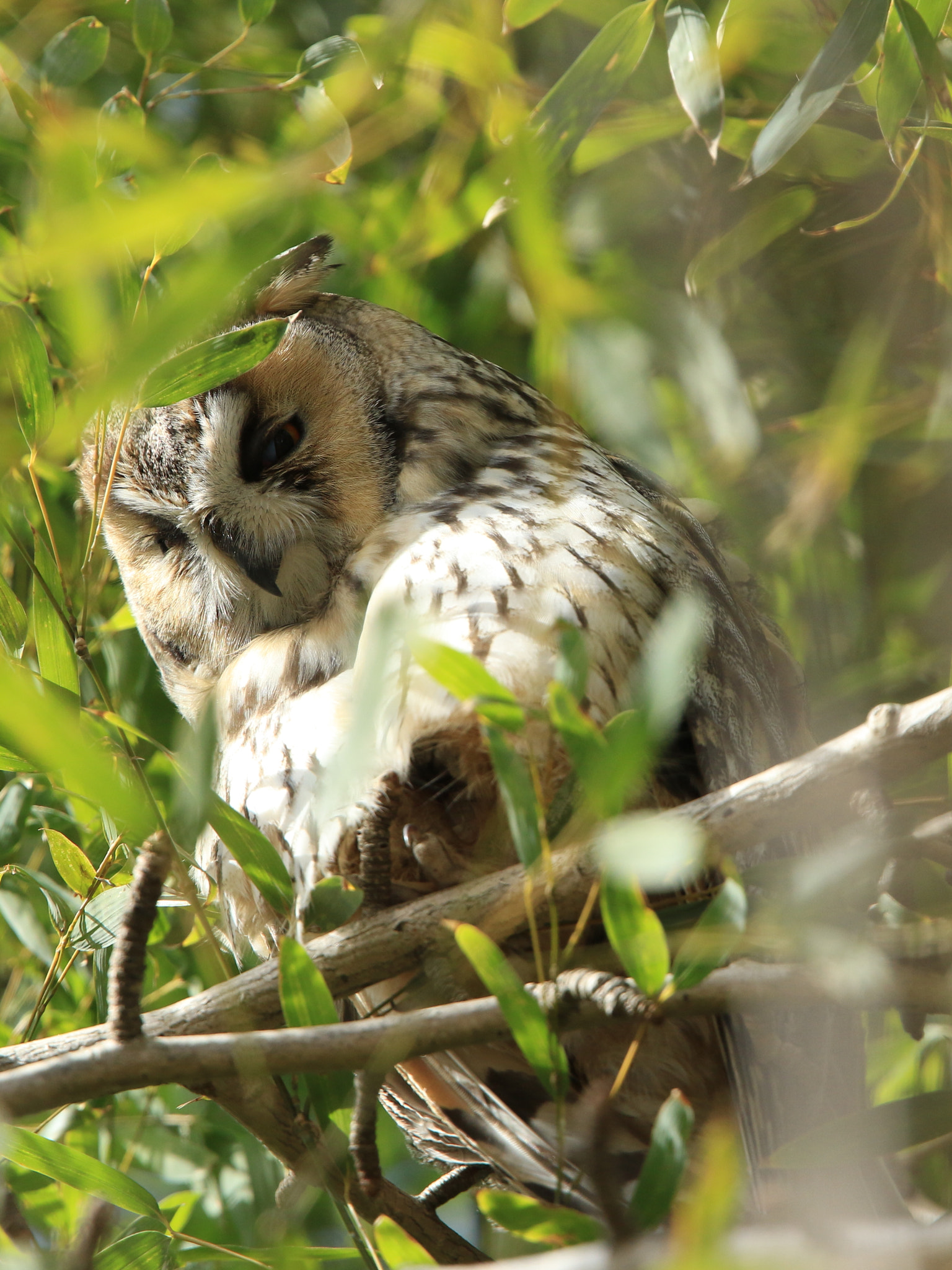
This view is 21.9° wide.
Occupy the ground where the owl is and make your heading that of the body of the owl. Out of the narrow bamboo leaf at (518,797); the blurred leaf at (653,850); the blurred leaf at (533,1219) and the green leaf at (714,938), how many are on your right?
0

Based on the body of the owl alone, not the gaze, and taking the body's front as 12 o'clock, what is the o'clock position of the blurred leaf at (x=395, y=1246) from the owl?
The blurred leaf is roughly at 11 o'clock from the owl.

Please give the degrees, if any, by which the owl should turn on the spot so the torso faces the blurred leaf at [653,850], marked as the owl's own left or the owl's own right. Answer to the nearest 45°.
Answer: approximately 45° to the owl's own left

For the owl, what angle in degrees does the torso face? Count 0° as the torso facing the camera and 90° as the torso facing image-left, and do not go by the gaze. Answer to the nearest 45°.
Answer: approximately 45°
